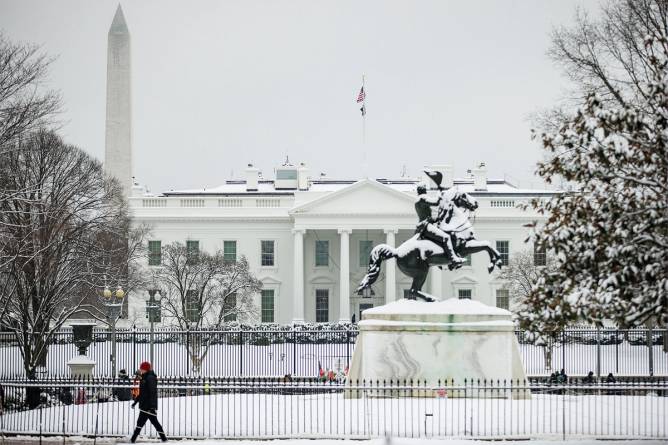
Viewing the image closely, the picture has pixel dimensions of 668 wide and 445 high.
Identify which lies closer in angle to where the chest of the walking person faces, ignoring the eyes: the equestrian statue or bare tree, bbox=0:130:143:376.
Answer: the bare tree

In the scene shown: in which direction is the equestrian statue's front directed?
to the viewer's right

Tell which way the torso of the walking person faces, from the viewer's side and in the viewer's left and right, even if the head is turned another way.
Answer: facing to the left of the viewer

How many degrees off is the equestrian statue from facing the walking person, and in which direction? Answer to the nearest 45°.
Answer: approximately 135° to its right

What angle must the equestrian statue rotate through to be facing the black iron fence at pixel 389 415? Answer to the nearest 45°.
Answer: approximately 90° to its right

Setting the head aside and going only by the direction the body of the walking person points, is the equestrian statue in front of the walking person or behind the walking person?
behind

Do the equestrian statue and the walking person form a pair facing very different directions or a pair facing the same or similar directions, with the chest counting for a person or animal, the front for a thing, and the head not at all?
very different directions

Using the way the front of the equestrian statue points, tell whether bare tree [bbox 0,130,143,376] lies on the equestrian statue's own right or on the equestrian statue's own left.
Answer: on the equestrian statue's own left

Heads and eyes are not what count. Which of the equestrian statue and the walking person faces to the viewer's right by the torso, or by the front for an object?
the equestrian statue

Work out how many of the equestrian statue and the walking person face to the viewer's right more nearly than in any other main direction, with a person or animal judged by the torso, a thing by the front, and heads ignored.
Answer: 1

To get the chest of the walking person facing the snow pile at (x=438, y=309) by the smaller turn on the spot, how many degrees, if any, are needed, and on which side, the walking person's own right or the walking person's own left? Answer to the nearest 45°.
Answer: approximately 135° to the walking person's own right
